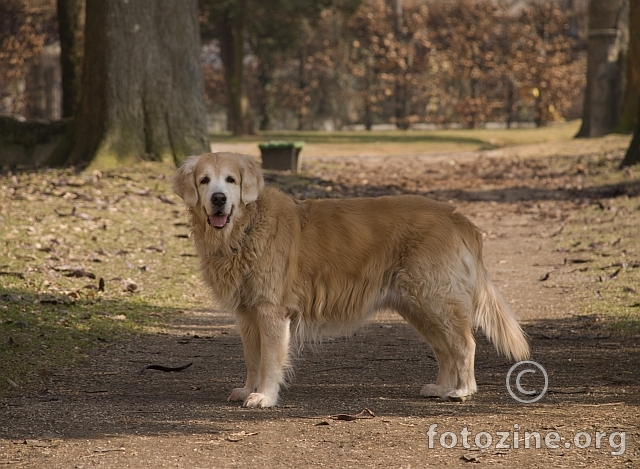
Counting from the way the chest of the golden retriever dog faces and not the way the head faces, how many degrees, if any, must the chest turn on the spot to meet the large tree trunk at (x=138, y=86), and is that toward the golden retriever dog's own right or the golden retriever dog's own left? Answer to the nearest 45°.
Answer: approximately 90° to the golden retriever dog's own right

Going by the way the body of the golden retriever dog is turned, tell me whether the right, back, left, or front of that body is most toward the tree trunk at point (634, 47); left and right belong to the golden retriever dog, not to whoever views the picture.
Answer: right

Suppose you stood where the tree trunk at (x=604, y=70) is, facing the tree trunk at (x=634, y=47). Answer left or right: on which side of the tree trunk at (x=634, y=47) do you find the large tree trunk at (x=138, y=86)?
right

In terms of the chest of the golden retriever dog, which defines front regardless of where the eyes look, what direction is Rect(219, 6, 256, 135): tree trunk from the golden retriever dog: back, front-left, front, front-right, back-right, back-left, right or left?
right

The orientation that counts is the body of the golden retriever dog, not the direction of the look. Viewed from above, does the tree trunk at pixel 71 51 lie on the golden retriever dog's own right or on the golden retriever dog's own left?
on the golden retriever dog's own right

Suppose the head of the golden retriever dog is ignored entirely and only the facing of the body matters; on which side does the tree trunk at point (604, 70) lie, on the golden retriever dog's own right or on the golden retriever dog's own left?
on the golden retriever dog's own right

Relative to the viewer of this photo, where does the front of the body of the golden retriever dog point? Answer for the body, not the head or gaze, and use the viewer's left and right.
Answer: facing to the left of the viewer

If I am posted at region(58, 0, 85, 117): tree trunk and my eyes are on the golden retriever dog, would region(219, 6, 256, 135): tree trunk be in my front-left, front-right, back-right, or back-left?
back-left
